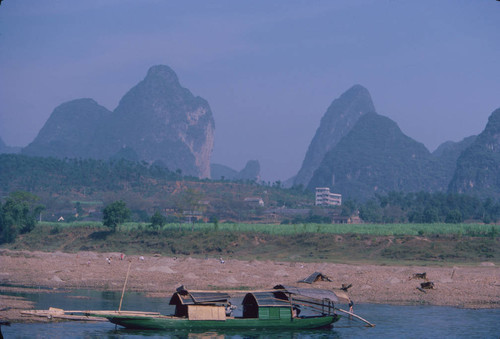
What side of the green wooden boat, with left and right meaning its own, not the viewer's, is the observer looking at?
left
